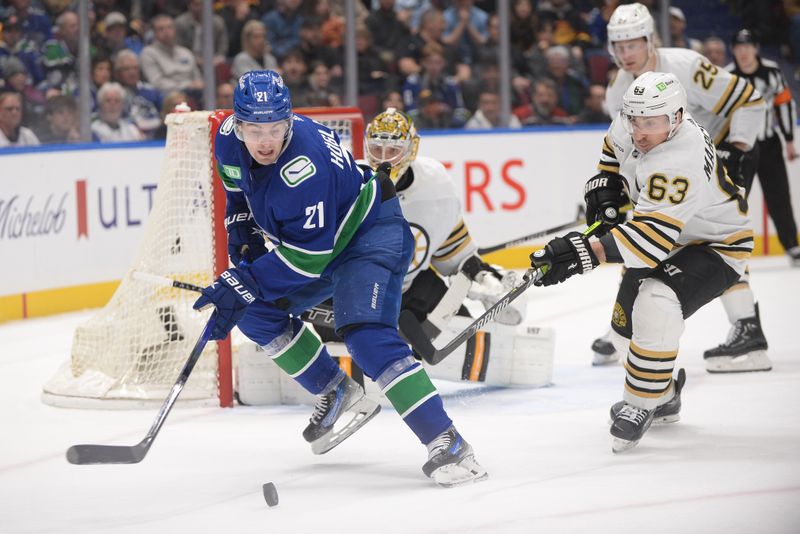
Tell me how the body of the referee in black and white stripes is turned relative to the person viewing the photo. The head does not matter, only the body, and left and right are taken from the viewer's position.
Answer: facing the viewer and to the left of the viewer

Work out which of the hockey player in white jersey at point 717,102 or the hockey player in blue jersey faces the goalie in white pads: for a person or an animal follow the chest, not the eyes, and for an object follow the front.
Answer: the hockey player in white jersey

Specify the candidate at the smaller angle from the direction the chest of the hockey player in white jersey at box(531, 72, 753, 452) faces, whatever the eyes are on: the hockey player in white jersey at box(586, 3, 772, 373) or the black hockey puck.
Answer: the black hockey puck

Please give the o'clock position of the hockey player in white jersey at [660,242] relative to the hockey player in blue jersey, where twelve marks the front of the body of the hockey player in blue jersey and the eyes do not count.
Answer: The hockey player in white jersey is roughly at 7 o'clock from the hockey player in blue jersey.

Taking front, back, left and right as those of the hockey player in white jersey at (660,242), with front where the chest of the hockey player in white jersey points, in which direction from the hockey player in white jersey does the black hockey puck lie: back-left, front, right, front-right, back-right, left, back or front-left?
front

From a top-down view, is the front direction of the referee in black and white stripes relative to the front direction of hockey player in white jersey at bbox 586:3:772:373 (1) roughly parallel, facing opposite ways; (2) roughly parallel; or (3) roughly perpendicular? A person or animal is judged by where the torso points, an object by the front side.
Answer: roughly parallel

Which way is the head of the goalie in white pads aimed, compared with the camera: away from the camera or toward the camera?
toward the camera

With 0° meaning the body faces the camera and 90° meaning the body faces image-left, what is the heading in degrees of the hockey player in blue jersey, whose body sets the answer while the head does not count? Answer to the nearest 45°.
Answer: approximately 45°

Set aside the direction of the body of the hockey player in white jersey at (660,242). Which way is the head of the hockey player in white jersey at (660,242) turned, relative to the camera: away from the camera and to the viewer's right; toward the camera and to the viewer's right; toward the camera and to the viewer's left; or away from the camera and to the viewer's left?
toward the camera and to the viewer's left
